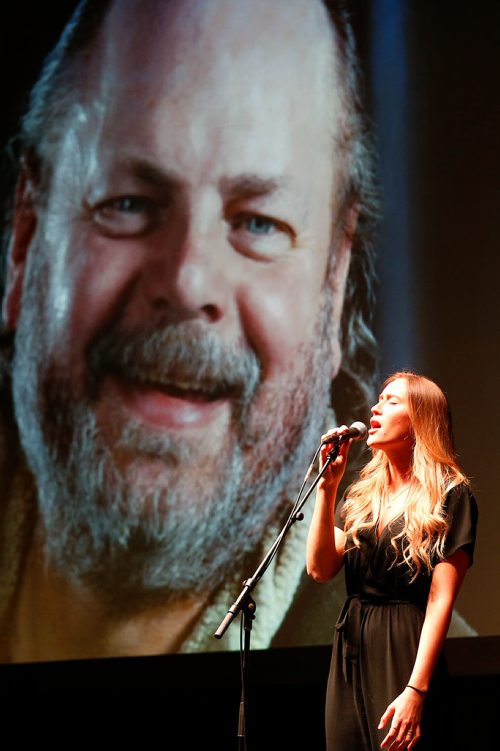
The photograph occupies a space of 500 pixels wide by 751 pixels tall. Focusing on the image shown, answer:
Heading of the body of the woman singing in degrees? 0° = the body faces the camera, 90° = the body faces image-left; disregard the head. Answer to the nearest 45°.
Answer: approximately 45°
